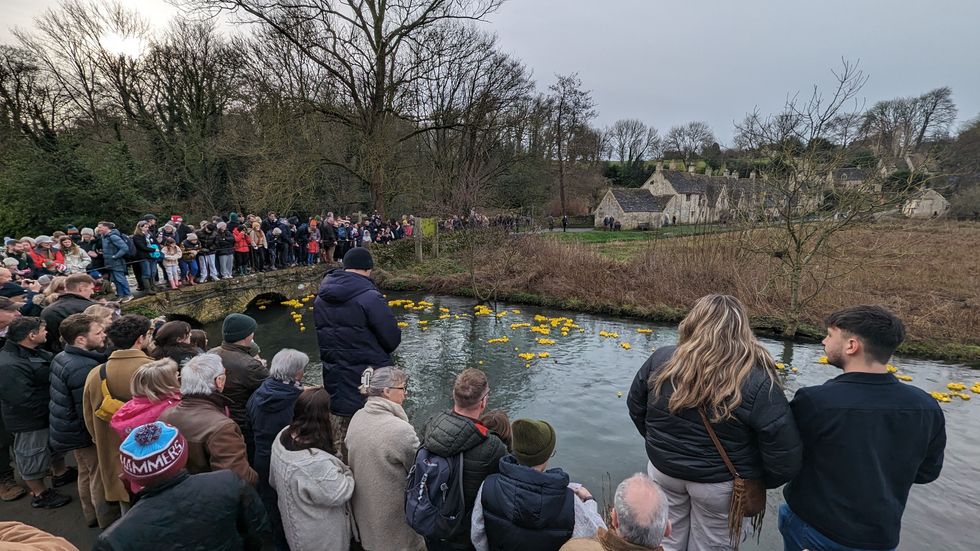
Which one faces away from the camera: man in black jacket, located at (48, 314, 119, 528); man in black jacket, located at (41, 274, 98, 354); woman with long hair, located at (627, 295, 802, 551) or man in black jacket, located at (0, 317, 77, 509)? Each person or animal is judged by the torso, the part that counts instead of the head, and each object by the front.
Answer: the woman with long hair

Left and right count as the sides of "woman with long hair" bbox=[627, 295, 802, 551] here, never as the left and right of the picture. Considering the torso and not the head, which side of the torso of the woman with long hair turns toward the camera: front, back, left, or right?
back

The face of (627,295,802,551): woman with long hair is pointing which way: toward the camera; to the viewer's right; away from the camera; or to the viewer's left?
away from the camera

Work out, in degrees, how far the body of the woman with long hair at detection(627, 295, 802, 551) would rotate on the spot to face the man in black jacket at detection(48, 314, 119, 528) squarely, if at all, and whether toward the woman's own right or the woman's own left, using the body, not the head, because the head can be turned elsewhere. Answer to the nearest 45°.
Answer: approximately 90° to the woman's own left

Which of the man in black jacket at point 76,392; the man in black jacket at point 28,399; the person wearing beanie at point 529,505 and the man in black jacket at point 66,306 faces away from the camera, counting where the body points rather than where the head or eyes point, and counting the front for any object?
the person wearing beanie

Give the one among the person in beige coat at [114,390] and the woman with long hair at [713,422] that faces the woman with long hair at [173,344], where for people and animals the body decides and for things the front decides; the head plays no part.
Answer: the person in beige coat

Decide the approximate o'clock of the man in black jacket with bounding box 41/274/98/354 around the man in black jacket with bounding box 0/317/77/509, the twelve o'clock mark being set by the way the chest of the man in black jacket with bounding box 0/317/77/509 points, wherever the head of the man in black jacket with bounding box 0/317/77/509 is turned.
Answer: the man in black jacket with bounding box 41/274/98/354 is roughly at 10 o'clock from the man in black jacket with bounding box 0/317/77/509.

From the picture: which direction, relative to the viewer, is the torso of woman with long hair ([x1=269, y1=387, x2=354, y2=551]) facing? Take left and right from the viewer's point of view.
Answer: facing away from the viewer and to the right of the viewer

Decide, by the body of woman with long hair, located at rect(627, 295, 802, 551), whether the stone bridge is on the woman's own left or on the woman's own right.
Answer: on the woman's own left

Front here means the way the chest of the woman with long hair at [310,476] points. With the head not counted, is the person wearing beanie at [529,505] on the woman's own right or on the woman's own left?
on the woman's own right

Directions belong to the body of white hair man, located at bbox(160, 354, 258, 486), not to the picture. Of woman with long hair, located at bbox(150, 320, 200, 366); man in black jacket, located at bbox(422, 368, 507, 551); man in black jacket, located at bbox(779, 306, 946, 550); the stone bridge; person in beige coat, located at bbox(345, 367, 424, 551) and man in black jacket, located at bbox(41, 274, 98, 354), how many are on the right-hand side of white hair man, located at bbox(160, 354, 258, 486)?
3

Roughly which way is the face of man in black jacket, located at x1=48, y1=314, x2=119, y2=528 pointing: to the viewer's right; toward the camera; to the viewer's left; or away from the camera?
to the viewer's right

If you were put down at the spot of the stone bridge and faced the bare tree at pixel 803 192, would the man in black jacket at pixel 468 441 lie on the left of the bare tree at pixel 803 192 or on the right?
right

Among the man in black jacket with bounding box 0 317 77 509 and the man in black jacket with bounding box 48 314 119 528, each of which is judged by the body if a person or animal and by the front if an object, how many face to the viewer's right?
2
